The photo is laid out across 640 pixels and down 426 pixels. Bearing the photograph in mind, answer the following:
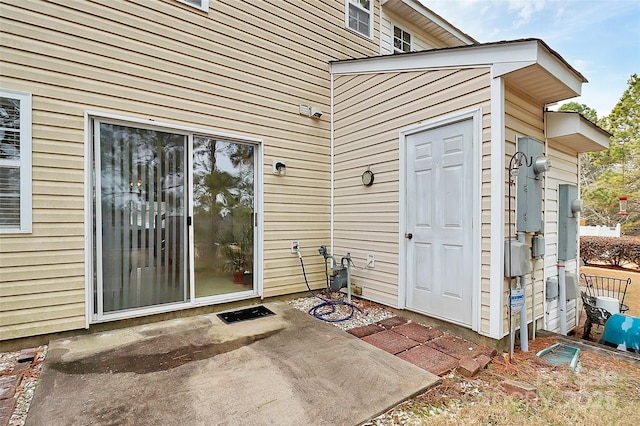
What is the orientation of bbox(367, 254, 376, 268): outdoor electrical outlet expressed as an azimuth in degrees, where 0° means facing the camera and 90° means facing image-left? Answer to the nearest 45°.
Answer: approximately 45°

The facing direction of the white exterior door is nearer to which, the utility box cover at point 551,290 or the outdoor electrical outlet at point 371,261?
the outdoor electrical outlet

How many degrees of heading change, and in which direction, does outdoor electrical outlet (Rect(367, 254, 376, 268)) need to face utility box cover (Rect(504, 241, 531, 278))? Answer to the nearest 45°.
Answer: approximately 90° to its left

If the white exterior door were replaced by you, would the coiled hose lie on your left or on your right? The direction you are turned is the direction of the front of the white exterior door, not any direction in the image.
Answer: on your right

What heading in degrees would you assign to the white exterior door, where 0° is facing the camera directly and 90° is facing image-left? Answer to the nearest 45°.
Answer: approximately 45°

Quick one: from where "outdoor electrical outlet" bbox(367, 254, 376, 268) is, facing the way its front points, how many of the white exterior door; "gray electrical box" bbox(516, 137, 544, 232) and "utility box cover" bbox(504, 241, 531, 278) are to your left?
3
